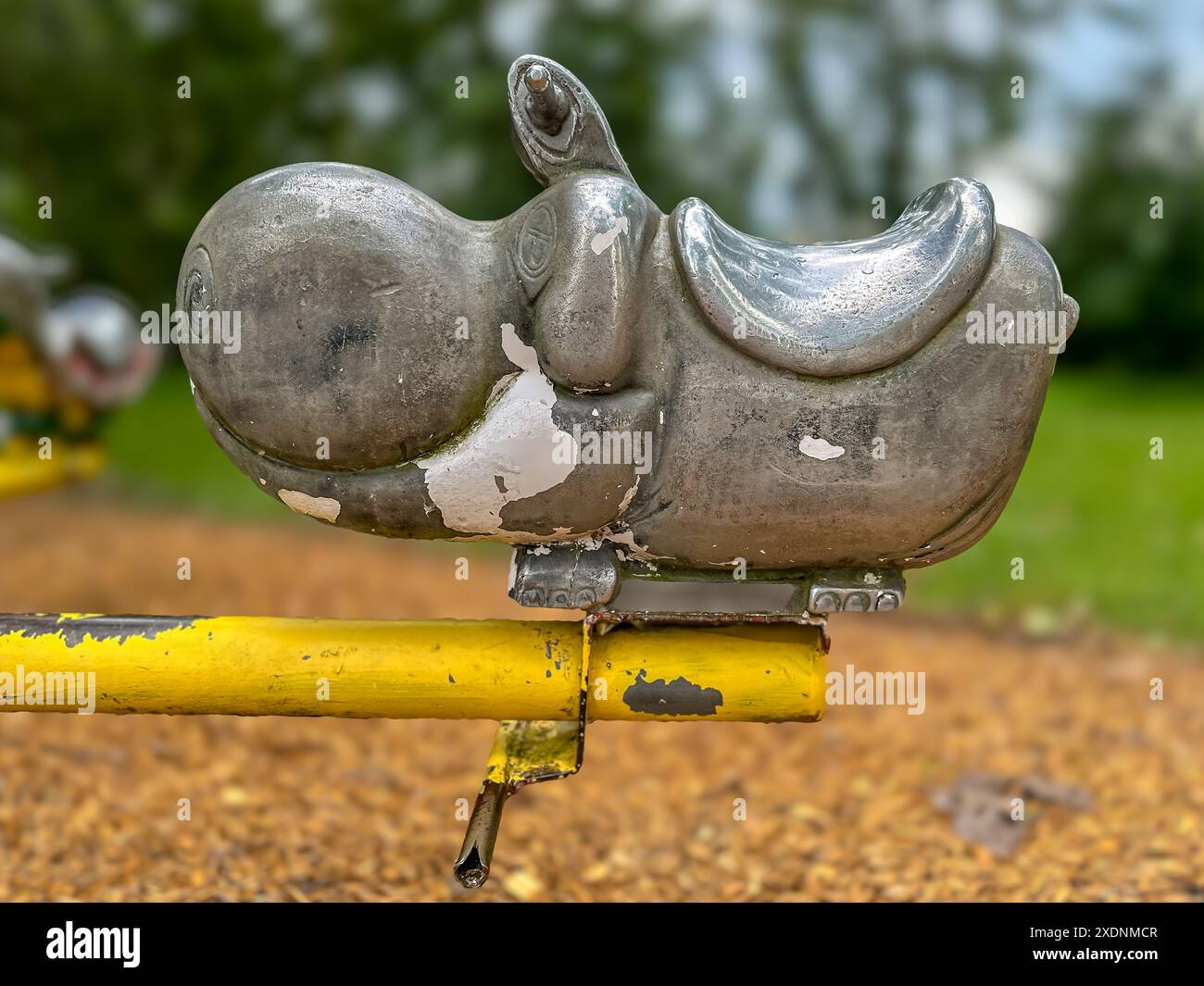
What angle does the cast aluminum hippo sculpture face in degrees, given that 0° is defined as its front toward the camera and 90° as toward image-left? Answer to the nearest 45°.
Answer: approximately 90°

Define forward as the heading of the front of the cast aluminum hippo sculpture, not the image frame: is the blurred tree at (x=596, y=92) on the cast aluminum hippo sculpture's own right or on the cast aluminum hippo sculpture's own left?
on the cast aluminum hippo sculpture's own right

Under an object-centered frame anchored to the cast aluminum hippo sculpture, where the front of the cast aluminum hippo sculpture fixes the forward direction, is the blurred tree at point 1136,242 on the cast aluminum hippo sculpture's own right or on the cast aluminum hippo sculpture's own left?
on the cast aluminum hippo sculpture's own right
